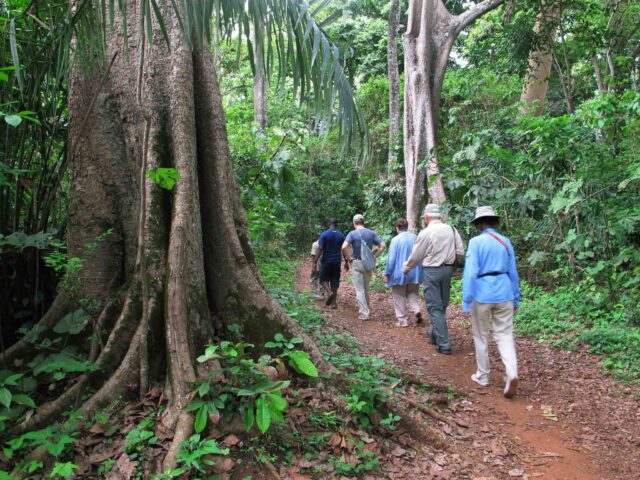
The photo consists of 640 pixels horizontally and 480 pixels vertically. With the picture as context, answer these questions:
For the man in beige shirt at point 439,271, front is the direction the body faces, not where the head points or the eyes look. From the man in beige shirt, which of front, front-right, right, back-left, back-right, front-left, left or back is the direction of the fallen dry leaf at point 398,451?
back-left

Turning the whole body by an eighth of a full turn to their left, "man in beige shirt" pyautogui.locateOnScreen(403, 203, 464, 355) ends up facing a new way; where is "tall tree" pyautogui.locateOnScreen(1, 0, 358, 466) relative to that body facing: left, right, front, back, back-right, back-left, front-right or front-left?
front-left

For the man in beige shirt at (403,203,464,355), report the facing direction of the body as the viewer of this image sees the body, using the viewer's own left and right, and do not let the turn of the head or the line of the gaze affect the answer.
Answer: facing away from the viewer and to the left of the viewer

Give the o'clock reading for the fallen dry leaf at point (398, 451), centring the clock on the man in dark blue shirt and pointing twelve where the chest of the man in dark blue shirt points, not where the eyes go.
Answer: The fallen dry leaf is roughly at 6 o'clock from the man in dark blue shirt.

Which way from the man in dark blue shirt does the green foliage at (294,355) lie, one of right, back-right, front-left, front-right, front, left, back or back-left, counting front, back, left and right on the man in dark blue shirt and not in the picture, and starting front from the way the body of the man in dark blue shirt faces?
back

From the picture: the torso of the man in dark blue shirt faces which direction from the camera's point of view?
away from the camera

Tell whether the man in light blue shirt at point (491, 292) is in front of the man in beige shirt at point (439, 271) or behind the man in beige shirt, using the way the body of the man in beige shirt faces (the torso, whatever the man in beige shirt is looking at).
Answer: behind

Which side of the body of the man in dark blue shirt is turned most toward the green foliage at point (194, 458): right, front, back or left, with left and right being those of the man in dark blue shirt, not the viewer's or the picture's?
back

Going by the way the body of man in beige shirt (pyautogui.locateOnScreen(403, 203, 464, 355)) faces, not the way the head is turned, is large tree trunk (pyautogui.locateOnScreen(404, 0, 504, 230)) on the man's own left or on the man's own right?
on the man's own right

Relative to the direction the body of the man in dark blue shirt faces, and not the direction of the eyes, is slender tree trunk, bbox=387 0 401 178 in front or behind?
in front

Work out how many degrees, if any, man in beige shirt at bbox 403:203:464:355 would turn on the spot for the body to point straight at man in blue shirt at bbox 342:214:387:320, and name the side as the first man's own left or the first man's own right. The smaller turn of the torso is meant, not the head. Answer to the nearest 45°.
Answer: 0° — they already face them

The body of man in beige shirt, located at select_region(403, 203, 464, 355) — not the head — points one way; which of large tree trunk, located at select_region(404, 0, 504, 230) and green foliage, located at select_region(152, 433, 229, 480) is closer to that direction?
the large tree trunk

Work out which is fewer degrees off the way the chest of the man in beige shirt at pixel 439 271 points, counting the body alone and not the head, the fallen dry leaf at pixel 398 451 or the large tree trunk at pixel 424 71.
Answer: the large tree trunk

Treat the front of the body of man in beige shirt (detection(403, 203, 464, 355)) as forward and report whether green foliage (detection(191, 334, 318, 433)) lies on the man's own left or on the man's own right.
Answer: on the man's own left

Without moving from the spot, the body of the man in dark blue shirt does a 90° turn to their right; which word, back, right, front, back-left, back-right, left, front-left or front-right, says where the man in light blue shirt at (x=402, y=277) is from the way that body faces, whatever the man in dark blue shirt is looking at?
front-right

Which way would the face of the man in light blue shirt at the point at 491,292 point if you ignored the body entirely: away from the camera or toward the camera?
away from the camera
